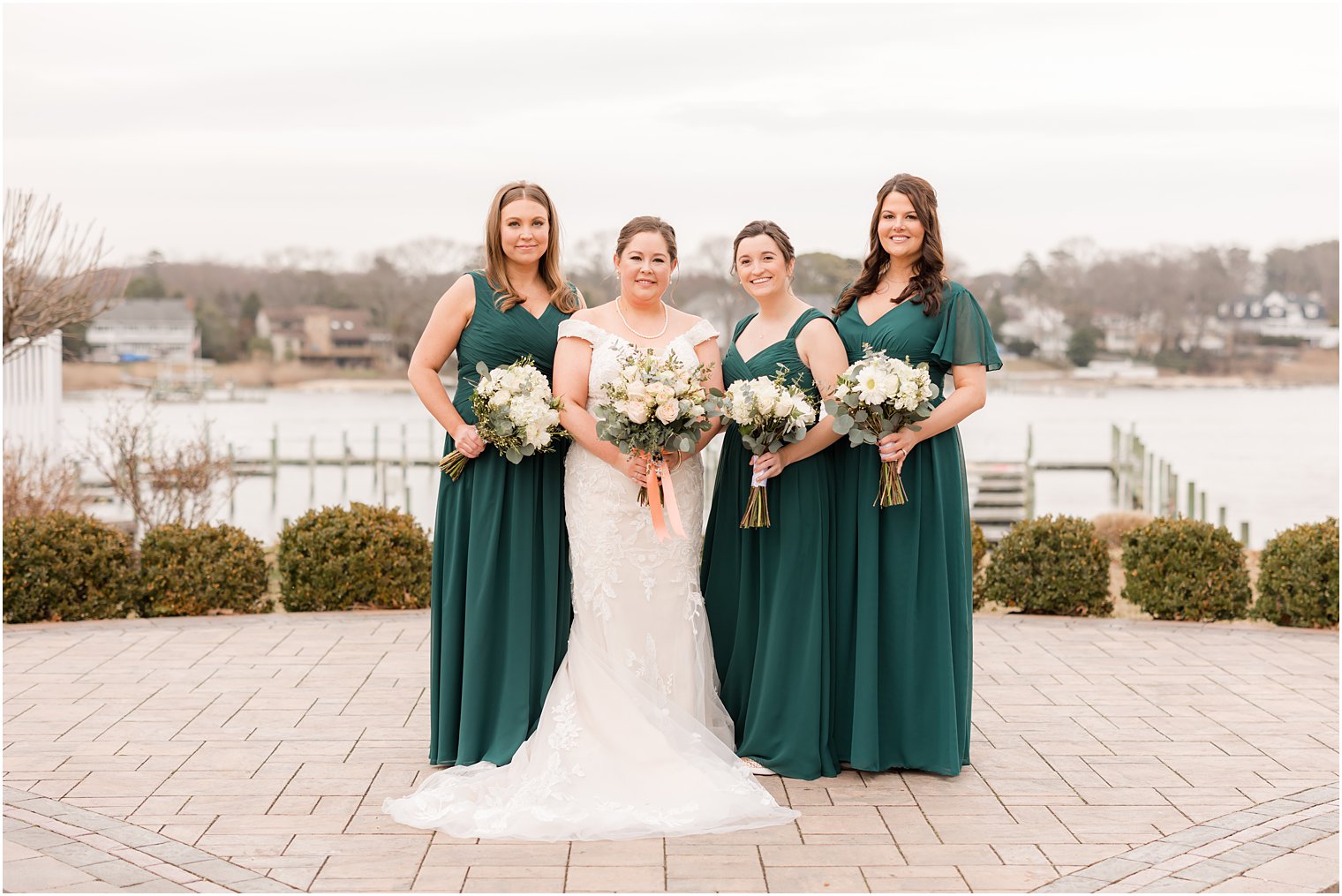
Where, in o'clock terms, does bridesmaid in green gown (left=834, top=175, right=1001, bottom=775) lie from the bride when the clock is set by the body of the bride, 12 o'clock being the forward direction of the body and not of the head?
The bridesmaid in green gown is roughly at 9 o'clock from the bride.

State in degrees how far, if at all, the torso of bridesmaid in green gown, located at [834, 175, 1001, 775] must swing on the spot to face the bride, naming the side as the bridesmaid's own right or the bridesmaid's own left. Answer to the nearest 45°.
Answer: approximately 45° to the bridesmaid's own right

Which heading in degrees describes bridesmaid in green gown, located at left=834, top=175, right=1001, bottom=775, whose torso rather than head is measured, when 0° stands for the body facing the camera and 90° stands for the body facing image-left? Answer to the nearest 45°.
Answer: approximately 45°

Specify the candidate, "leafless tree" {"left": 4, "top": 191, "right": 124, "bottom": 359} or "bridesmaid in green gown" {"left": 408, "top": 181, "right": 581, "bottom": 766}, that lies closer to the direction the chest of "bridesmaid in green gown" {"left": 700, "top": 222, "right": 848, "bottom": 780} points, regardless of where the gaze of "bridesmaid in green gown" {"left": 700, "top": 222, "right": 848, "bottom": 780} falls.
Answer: the bridesmaid in green gown

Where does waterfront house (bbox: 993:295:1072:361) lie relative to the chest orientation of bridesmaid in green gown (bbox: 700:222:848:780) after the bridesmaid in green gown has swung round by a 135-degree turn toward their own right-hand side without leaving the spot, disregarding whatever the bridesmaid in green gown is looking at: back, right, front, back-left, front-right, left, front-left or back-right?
front

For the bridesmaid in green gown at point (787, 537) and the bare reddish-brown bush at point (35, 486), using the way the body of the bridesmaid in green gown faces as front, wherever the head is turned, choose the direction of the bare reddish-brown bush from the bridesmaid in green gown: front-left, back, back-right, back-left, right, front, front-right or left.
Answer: right

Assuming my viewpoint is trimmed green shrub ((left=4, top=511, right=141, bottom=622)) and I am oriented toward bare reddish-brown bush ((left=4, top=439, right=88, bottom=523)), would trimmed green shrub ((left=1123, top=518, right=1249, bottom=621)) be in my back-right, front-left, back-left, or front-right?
back-right

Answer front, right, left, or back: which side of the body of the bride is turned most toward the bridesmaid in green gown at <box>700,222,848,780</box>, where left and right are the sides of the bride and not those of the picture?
left

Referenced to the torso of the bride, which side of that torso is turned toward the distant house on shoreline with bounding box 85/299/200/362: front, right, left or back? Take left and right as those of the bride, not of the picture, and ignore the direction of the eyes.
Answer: back
